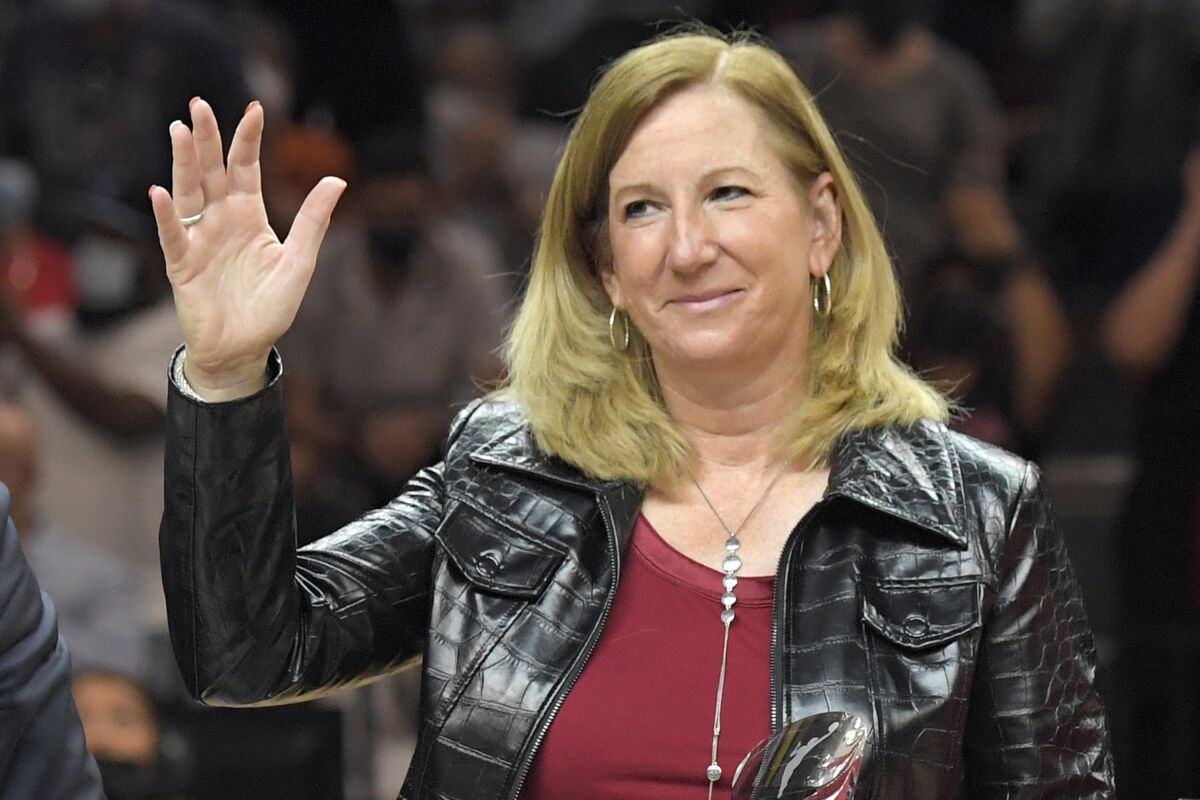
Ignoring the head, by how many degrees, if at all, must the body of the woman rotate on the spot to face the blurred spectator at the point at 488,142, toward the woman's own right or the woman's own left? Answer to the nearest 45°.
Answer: approximately 180°

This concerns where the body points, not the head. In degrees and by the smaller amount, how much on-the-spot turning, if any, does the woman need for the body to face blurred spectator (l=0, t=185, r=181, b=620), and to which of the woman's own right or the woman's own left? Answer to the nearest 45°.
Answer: approximately 135° to the woman's own right

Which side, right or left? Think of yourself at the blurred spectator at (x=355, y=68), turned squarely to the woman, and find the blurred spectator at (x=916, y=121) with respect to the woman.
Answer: left

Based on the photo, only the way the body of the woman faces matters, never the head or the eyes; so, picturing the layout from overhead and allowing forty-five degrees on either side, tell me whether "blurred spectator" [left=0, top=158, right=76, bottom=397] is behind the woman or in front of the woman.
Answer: behind

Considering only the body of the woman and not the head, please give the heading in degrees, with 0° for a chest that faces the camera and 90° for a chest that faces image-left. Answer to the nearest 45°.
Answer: approximately 0°

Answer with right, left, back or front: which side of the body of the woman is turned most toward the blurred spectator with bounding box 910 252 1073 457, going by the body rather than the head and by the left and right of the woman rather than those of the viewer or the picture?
back

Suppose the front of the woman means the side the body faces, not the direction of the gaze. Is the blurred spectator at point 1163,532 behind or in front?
behind

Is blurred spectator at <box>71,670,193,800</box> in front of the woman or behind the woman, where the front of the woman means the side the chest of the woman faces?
behind

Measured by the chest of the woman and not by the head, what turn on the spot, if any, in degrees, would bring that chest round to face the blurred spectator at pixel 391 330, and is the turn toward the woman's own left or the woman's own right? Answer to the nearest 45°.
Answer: approximately 180°

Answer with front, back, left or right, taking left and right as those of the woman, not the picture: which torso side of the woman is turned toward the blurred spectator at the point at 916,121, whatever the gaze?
back
